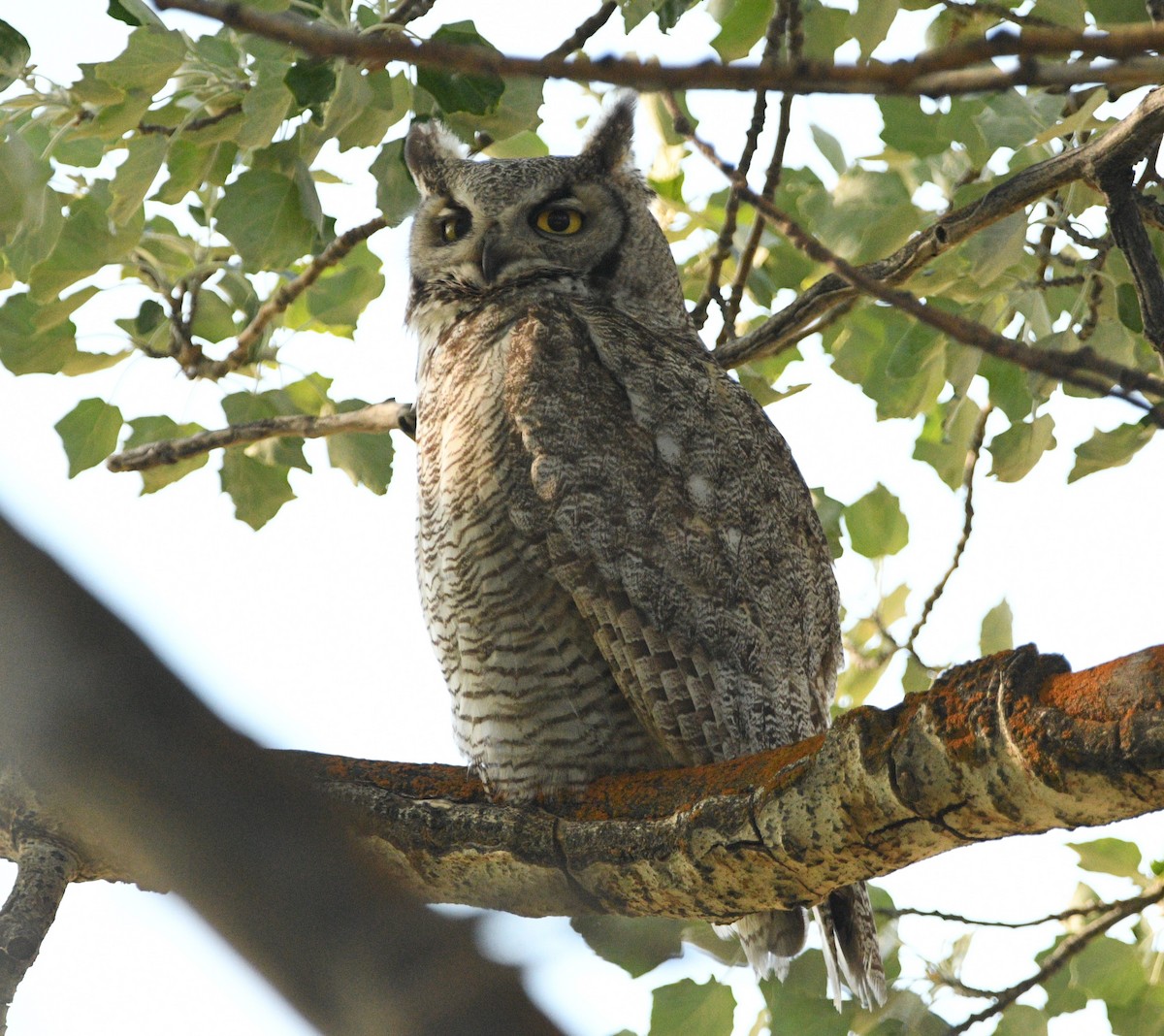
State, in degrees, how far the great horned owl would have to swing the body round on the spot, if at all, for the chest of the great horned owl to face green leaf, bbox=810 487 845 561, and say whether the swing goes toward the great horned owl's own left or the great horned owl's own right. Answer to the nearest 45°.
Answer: approximately 180°

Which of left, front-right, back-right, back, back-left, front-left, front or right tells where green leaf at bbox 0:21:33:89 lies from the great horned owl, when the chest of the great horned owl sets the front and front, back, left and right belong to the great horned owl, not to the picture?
front

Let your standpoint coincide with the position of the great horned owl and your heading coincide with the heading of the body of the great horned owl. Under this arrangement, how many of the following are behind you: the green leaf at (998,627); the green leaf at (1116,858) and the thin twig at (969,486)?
3

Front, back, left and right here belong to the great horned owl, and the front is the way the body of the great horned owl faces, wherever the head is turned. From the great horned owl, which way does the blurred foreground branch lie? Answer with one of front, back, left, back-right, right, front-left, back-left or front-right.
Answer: front-left

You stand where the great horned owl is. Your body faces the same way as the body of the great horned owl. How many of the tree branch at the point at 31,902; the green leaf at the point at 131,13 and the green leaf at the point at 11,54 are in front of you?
3

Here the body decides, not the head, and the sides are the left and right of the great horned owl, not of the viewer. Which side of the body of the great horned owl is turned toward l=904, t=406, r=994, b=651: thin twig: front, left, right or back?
back

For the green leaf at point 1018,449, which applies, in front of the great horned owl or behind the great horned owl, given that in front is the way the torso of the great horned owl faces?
behind

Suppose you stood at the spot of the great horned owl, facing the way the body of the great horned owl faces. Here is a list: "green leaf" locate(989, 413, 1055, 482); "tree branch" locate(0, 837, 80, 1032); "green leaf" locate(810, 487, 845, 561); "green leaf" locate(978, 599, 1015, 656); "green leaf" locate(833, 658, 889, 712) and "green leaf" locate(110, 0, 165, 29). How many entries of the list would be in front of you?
2
